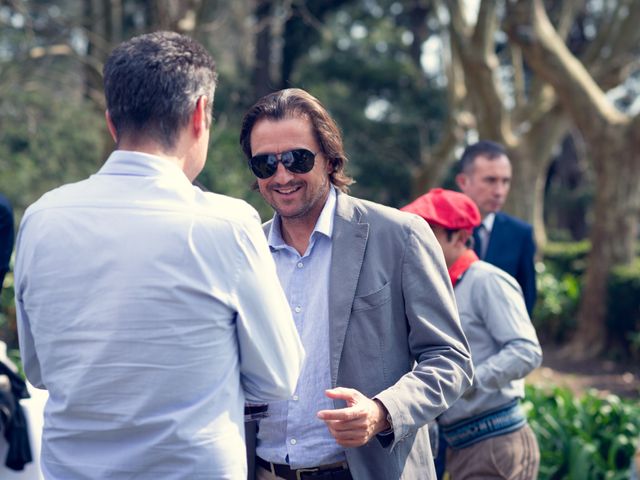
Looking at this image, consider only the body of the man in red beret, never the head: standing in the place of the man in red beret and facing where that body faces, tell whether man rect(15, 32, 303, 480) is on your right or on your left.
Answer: on your left

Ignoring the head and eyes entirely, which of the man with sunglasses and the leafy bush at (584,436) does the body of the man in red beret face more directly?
the man with sunglasses

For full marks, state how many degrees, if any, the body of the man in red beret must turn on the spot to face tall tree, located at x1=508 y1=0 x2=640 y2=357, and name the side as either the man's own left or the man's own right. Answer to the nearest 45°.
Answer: approximately 90° to the man's own right

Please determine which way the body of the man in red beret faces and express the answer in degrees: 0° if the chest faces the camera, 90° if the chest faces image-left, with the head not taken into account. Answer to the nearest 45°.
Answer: approximately 90°

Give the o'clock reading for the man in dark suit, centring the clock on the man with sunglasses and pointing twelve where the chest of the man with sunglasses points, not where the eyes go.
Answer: The man in dark suit is roughly at 5 o'clock from the man with sunglasses.

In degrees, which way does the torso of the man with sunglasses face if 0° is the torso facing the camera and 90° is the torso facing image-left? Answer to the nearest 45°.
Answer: approximately 45°

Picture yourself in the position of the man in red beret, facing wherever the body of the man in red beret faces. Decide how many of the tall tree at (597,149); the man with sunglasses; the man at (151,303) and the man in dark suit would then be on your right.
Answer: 2

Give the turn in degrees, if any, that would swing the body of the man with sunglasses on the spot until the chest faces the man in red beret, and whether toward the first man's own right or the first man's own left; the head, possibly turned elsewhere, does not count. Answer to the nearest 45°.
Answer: approximately 180°
